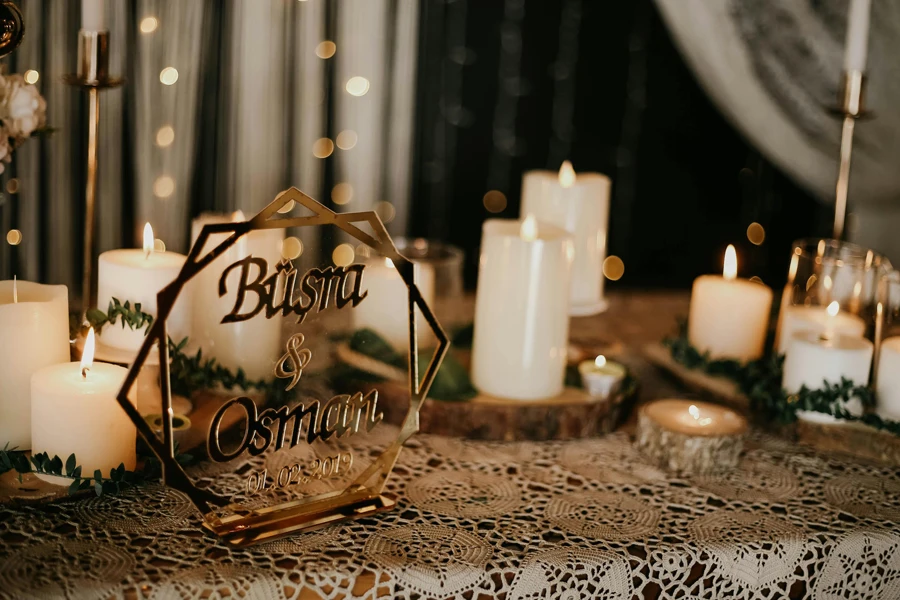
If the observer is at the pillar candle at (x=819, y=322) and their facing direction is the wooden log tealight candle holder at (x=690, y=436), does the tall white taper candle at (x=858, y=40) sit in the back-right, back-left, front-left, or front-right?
back-right

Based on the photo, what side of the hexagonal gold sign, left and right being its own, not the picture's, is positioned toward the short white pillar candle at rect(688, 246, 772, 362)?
left

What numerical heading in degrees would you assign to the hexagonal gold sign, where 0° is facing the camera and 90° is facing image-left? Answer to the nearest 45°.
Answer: approximately 315°
